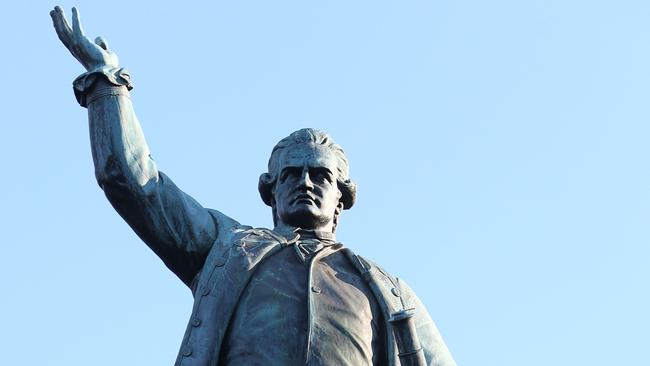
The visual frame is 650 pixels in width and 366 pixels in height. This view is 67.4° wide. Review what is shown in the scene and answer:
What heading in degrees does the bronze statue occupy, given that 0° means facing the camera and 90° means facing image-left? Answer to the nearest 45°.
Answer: approximately 0°
